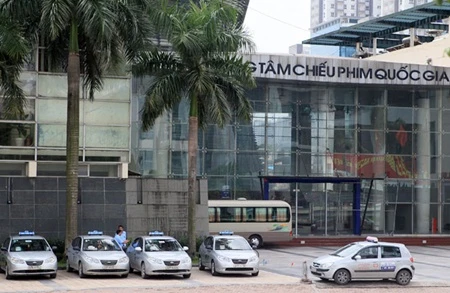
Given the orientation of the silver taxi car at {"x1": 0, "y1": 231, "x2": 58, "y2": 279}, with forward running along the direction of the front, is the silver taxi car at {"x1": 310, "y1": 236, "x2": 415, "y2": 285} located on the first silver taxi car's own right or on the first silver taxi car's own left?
on the first silver taxi car's own left

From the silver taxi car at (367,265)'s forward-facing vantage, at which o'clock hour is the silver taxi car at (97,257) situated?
the silver taxi car at (97,257) is roughly at 1 o'clock from the silver taxi car at (367,265).

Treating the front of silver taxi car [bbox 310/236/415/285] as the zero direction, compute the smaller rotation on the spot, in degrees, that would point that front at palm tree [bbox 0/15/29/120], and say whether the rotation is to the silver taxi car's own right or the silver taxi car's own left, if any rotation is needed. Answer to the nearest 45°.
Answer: approximately 45° to the silver taxi car's own right

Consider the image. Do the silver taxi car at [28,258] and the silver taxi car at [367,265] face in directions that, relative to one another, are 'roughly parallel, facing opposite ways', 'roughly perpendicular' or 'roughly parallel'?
roughly perpendicular

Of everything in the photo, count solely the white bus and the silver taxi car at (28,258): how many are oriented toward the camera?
1

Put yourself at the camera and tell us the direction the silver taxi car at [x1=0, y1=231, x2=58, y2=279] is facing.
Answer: facing the viewer

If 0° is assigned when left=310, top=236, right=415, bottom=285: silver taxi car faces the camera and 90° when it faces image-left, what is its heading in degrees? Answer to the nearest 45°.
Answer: approximately 45°

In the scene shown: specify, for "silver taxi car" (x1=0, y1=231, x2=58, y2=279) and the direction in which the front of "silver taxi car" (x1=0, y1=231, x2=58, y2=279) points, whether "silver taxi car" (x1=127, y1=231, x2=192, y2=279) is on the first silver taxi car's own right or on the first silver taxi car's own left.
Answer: on the first silver taxi car's own left

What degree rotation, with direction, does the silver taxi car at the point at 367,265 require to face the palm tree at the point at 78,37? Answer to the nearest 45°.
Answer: approximately 45° to its right
